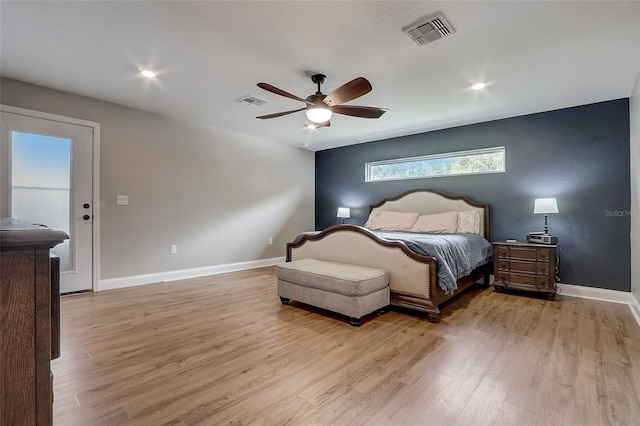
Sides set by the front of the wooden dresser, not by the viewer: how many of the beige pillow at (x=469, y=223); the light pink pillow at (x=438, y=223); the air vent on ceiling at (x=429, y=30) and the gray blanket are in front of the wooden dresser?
4

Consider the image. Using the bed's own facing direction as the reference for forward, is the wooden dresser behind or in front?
in front

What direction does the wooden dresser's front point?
to the viewer's right

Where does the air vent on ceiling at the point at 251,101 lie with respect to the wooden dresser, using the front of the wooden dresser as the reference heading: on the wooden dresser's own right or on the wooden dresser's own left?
on the wooden dresser's own left

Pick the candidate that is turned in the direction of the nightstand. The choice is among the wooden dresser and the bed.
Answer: the wooden dresser

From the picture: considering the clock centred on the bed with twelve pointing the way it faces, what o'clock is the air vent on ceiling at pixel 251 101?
The air vent on ceiling is roughly at 1 o'clock from the bed.

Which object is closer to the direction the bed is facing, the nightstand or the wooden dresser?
the wooden dresser

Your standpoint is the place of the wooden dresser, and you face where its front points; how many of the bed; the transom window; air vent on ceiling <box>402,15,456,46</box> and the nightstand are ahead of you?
4

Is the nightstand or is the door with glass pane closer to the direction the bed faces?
the door with glass pane

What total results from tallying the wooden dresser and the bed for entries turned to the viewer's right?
1

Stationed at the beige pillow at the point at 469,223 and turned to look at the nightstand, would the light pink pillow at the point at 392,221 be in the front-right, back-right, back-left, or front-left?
back-right

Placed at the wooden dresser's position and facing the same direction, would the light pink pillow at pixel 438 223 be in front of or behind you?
in front

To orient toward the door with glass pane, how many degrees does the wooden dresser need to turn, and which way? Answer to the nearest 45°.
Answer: approximately 90° to its left
